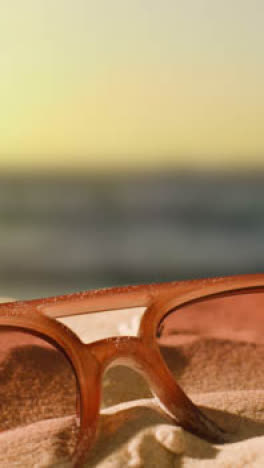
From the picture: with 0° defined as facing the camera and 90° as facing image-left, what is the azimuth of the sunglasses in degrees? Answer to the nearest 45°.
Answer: approximately 0°
